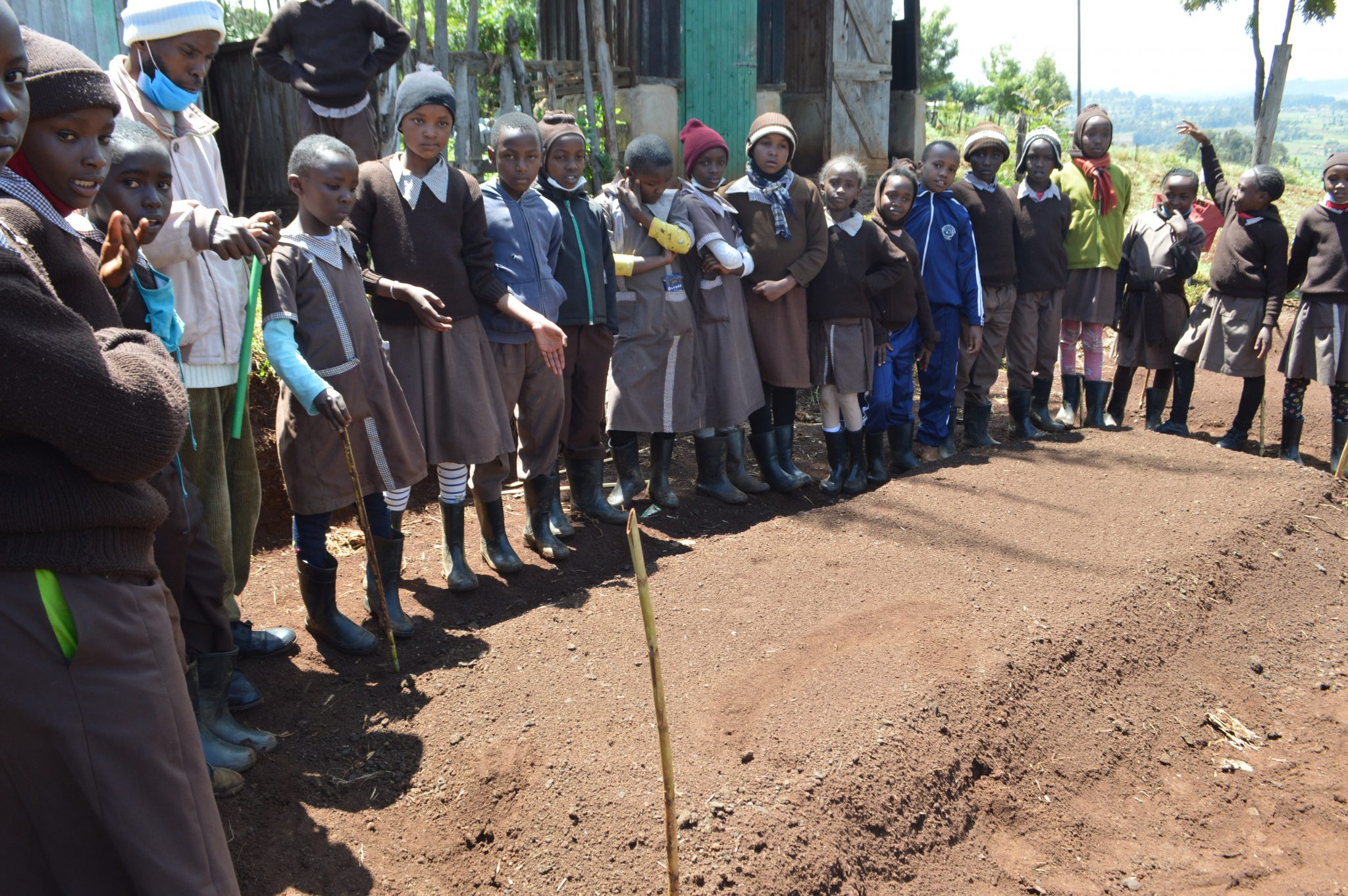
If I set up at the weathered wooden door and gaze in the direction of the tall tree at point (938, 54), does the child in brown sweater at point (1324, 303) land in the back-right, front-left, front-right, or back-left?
back-right

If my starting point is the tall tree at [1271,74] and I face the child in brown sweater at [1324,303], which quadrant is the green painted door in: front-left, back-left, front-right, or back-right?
front-right

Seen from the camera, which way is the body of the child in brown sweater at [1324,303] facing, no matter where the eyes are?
toward the camera

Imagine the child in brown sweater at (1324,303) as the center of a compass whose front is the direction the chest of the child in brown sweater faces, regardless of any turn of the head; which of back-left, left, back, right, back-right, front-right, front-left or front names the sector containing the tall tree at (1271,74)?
back

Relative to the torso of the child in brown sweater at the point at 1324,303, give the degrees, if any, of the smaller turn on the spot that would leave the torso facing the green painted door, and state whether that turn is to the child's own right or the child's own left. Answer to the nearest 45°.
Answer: approximately 135° to the child's own right

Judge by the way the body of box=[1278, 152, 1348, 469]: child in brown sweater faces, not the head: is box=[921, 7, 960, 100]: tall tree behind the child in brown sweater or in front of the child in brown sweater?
behind

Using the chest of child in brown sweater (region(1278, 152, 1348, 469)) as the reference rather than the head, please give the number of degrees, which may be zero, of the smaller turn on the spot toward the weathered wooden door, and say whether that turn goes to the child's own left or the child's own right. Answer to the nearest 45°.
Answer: approximately 135° to the child's own right
